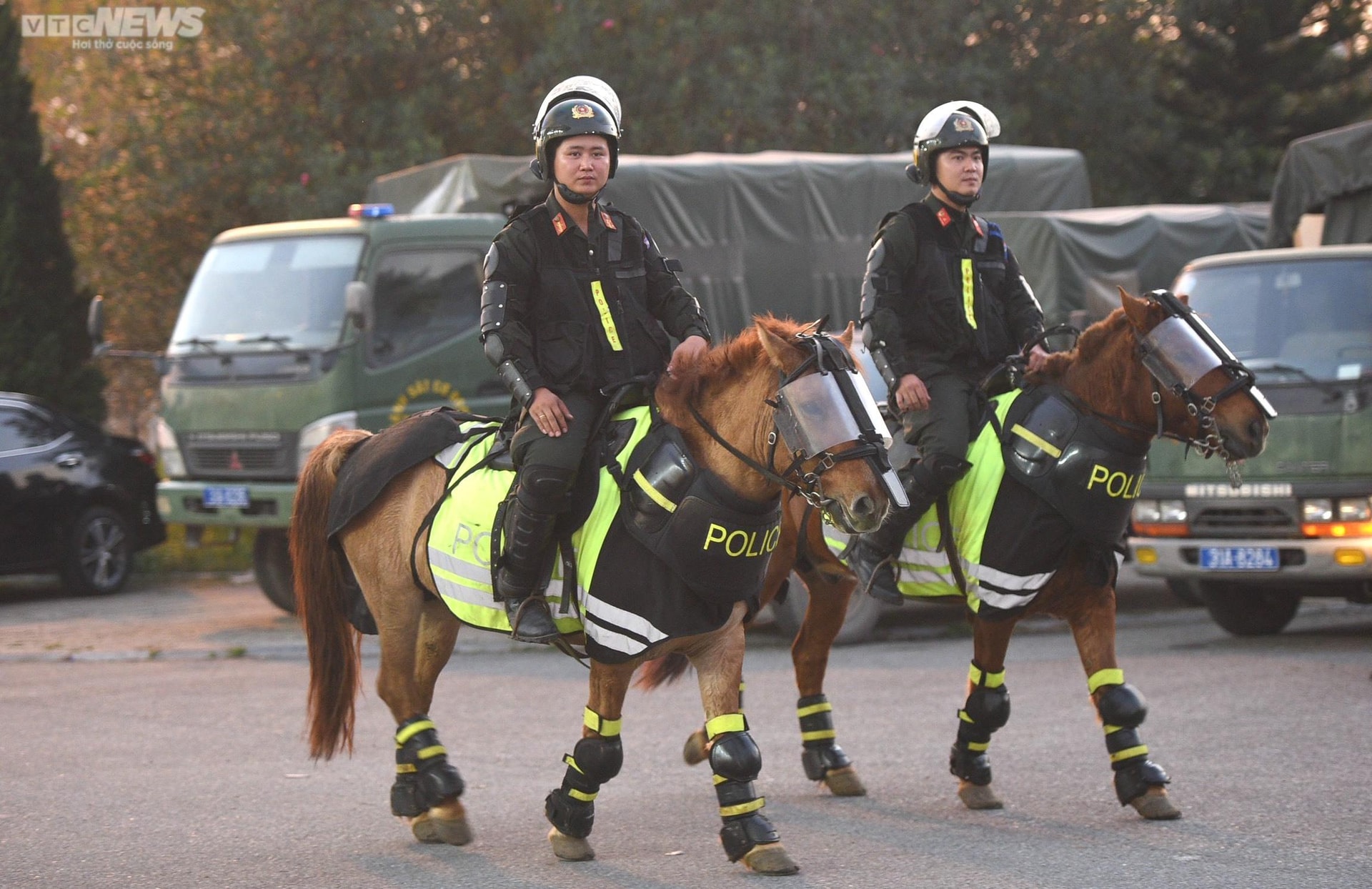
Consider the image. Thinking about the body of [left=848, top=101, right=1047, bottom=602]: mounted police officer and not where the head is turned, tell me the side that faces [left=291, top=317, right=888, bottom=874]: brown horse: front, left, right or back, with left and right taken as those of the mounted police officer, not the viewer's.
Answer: right

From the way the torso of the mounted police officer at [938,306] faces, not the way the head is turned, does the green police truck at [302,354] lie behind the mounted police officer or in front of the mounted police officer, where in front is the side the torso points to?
behind

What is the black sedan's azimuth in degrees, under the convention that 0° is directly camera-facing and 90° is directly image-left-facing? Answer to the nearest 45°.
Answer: approximately 45°

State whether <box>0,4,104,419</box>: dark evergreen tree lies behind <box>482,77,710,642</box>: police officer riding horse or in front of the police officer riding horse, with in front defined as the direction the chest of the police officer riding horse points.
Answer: behind

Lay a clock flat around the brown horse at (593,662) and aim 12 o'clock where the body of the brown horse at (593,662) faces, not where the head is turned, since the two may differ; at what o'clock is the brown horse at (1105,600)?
the brown horse at (1105,600) is roughly at 10 o'clock from the brown horse at (593,662).
